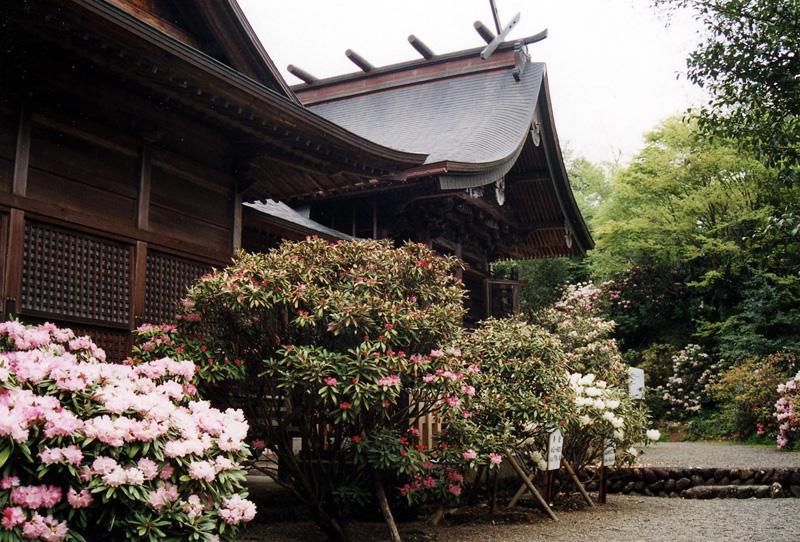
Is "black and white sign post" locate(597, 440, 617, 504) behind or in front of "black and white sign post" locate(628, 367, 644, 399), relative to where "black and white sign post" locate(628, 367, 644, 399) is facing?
in front

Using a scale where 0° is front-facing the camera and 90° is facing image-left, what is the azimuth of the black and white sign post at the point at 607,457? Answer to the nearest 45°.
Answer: approximately 315°

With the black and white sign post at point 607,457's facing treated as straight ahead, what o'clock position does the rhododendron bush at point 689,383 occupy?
The rhododendron bush is roughly at 8 o'clock from the black and white sign post.

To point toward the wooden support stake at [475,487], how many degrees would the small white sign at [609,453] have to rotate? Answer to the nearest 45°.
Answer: approximately 90° to its right

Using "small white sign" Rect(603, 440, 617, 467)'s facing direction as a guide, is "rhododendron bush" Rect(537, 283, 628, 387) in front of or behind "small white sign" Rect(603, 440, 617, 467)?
behind

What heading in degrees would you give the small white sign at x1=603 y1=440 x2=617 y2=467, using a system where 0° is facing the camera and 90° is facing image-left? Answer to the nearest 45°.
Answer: approximately 315°

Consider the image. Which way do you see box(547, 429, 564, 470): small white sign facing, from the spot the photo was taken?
facing the viewer

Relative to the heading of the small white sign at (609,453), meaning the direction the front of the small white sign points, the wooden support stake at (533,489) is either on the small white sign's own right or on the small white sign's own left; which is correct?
on the small white sign's own right

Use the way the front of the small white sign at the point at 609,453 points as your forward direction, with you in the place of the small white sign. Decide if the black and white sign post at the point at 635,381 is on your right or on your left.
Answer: on your left

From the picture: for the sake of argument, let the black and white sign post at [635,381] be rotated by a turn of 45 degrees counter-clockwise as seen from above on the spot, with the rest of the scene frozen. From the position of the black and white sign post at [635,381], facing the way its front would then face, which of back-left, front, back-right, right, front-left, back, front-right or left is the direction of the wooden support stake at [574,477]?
front-right

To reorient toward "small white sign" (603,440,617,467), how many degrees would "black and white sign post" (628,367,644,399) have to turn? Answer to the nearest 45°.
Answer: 0° — it already faces it

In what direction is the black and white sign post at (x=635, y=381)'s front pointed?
toward the camera

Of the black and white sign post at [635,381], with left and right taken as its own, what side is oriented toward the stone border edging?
front

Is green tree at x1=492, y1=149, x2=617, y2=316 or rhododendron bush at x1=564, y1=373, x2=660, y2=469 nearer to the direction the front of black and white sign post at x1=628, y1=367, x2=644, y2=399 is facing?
the rhododendron bush

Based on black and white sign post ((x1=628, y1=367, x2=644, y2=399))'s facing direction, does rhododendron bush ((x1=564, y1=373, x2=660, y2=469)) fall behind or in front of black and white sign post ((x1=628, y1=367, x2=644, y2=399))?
in front

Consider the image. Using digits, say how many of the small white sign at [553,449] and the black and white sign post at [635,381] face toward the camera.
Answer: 2
